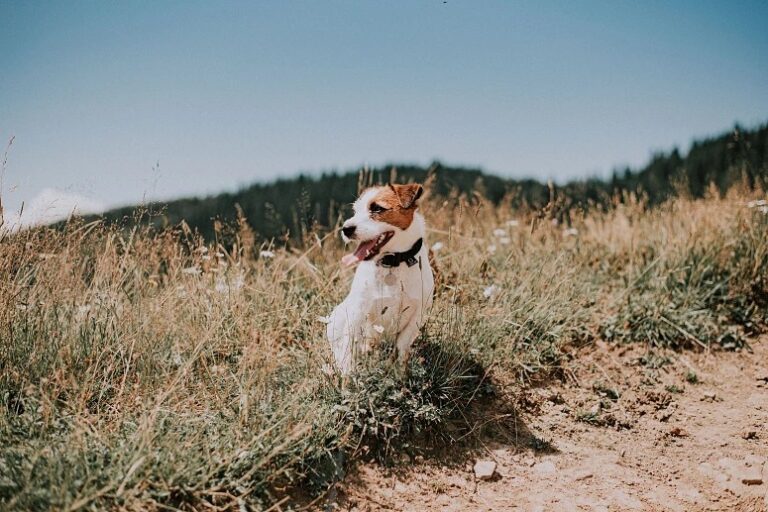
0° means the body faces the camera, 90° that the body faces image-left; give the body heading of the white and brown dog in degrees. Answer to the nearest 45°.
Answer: approximately 45°

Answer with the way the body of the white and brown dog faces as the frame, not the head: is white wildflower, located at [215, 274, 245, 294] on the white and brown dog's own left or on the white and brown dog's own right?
on the white and brown dog's own right
